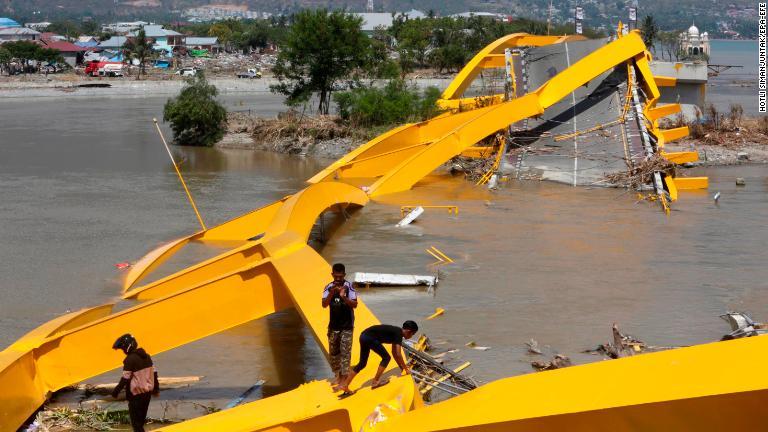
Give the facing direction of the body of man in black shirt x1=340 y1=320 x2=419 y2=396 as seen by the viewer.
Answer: to the viewer's right

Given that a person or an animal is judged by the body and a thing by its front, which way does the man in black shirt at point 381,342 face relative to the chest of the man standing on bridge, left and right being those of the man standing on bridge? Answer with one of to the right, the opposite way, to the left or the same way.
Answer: to the left

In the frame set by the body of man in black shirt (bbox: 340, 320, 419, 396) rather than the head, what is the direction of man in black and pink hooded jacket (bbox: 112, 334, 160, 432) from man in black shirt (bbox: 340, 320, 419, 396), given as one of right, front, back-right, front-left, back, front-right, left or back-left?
back

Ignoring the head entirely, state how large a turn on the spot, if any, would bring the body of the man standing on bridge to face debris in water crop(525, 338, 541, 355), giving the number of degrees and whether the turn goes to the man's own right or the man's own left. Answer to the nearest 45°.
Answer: approximately 135° to the man's own left

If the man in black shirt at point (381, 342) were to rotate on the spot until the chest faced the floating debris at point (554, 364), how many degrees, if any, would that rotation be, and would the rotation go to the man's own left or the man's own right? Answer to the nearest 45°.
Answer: approximately 45° to the man's own left

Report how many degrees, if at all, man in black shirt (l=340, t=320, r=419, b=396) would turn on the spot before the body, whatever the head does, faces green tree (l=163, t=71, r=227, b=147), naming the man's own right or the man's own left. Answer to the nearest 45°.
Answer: approximately 90° to the man's own left

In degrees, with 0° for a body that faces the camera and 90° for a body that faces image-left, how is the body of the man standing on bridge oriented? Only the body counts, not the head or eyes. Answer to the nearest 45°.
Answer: approximately 0°

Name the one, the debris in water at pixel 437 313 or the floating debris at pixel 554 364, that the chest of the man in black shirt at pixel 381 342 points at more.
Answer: the floating debris

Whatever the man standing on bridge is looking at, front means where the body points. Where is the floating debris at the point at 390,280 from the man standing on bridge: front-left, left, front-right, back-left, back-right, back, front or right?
back

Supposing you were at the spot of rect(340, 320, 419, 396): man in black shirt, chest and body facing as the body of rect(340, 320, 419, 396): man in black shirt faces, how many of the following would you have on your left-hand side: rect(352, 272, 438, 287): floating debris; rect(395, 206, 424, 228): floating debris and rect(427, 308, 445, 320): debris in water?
3

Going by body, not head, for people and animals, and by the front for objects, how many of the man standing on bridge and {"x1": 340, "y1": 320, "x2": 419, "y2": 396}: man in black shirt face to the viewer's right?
1

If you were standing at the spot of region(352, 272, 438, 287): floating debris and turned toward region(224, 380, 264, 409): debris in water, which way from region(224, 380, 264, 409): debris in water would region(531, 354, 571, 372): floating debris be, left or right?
left

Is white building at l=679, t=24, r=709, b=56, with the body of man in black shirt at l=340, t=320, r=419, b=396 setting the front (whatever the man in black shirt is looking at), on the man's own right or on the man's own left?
on the man's own left
